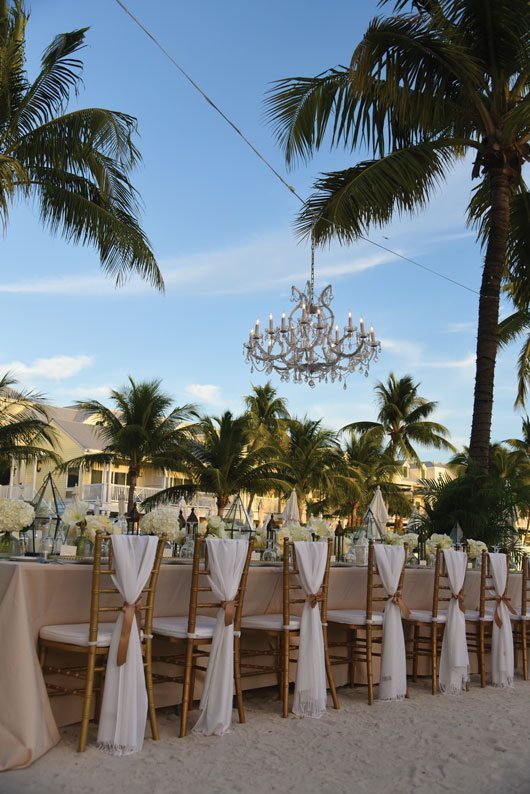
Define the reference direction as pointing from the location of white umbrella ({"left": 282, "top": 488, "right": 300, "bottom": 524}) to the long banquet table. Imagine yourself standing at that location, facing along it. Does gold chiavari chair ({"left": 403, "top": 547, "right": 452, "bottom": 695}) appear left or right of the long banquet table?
left

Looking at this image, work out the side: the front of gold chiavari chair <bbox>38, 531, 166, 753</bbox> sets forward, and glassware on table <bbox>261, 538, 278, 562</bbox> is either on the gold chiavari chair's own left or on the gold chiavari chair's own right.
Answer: on the gold chiavari chair's own right

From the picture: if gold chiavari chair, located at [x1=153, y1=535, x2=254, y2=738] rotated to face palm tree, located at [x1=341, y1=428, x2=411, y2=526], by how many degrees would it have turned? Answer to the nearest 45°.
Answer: approximately 45° to its right

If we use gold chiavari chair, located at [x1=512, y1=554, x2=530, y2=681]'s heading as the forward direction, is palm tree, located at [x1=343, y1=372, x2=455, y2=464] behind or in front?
in front

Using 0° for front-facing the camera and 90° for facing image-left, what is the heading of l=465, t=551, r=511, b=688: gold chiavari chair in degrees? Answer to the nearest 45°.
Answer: approximately 135°

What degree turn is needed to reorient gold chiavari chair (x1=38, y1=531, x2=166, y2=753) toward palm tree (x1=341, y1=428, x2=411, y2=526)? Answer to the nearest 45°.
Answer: approximately 45° to its right

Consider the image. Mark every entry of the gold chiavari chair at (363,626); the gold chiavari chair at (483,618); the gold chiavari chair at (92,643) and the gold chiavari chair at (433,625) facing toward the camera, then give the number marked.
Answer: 0

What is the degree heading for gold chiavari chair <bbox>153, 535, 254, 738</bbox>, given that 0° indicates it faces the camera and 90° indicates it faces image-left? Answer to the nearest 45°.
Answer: approximately 135°

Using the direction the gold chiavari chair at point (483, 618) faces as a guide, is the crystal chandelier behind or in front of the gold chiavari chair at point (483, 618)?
in front

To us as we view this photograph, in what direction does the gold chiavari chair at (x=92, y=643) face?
facing away from the viewer and to the left of the viewer

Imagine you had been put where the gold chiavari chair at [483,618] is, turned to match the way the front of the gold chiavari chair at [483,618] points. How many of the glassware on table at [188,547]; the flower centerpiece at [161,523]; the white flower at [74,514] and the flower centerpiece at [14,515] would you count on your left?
4

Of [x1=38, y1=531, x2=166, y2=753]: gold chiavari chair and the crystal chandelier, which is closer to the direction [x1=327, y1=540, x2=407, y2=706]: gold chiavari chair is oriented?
the crystal chandelier

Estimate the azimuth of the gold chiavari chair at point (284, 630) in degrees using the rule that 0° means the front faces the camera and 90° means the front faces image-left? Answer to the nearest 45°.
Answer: approximately 135°

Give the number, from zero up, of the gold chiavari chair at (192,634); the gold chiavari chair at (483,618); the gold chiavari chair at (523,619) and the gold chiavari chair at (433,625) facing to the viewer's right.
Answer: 0

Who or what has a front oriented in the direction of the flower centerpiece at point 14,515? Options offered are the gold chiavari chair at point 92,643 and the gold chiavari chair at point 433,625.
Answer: the gold chiavari chair at point 92,643

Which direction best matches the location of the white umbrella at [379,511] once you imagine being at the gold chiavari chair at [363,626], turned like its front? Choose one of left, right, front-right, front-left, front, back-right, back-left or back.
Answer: front-right

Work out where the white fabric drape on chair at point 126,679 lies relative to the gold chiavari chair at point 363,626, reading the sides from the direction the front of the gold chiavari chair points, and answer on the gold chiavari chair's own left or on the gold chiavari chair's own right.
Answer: on the gold chiavari chair's own left

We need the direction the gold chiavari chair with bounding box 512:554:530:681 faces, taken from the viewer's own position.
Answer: facing away from the viewer and to the left of the viewer

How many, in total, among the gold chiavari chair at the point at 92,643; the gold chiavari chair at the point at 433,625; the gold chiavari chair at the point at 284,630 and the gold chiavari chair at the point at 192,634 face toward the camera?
0
